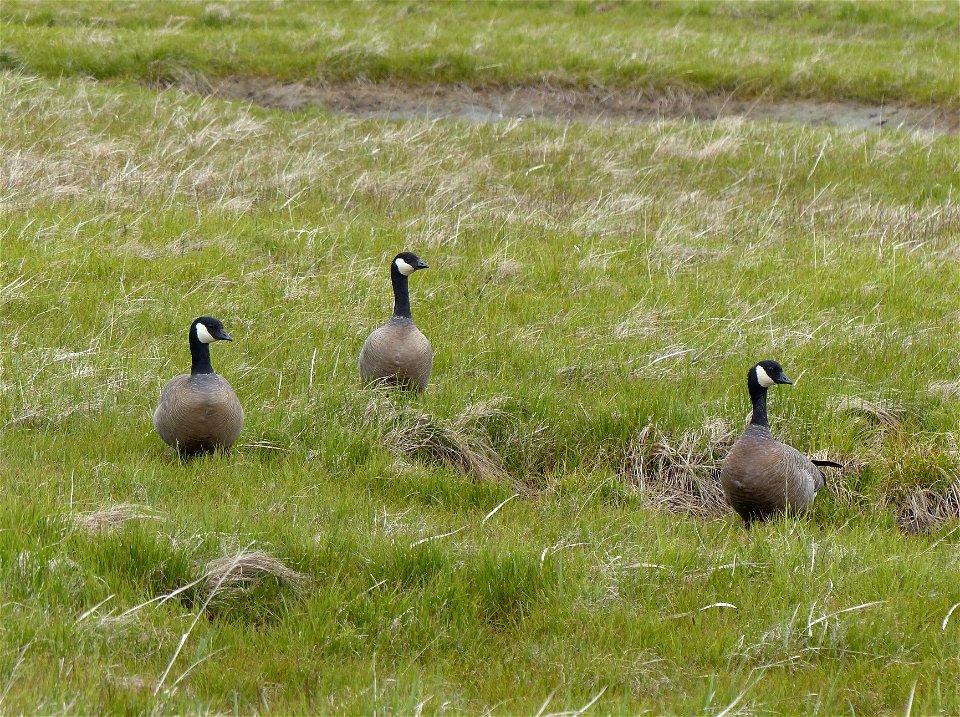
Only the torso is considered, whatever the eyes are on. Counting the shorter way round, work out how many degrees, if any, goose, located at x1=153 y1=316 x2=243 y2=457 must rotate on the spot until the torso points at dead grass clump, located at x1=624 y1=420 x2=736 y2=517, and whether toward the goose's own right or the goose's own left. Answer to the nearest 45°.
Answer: approximately 90° to the goose's own left

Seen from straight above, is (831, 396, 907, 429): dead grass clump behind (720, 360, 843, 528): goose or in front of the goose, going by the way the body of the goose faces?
behind

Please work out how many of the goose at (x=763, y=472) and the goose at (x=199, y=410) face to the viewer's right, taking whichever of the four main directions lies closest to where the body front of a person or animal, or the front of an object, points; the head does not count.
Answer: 0

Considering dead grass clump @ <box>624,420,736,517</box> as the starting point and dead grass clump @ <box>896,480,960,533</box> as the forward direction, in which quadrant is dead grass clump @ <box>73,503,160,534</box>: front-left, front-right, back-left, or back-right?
back-right

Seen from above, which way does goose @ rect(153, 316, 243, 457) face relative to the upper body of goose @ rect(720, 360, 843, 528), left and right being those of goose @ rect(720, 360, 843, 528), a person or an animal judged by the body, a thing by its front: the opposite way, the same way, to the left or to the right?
to the left

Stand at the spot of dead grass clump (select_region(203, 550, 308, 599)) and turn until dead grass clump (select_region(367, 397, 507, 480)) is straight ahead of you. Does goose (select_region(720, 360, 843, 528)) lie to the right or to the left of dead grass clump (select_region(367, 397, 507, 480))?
right

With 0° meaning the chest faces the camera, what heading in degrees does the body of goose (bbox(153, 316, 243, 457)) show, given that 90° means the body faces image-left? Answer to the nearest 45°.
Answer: approximately 0°

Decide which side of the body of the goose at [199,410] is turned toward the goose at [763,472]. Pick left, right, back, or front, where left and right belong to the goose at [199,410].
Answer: left

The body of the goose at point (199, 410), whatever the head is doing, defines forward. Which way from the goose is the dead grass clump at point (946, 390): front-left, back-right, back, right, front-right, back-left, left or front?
left
